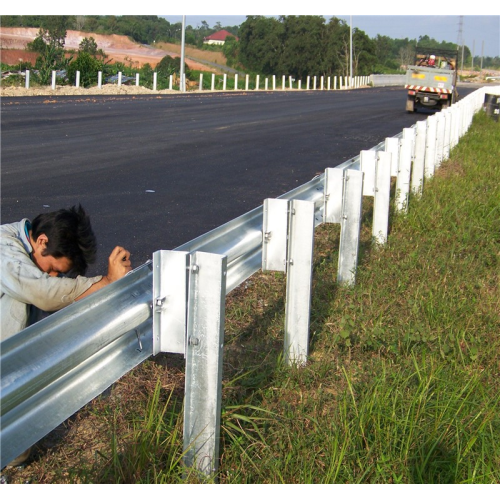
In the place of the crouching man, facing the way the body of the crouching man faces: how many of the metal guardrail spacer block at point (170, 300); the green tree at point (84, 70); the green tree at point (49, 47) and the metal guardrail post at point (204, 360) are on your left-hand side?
2

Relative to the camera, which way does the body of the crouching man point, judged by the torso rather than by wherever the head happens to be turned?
to the viewer's right

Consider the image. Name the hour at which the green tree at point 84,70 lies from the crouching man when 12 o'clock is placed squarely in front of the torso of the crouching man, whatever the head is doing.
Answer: The green tree is roughly at 9 o'clock from the crouching man.

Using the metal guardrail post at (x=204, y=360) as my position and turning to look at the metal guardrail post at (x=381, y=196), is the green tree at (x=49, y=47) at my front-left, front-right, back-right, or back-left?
front-left

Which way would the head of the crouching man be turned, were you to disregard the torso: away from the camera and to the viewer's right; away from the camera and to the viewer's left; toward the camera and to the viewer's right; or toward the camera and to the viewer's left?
toward the camera and to the viewer's right

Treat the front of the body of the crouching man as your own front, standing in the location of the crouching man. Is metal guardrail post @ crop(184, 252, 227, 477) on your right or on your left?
on your right

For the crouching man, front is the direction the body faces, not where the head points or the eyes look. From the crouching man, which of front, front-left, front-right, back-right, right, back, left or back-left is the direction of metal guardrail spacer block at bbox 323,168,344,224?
front-left

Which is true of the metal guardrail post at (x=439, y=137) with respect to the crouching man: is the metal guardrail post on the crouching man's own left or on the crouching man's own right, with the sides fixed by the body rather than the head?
on the crouching man's own left
